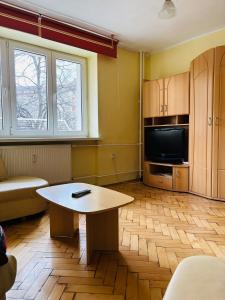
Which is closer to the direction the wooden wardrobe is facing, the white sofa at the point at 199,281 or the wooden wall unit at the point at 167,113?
the white sofa

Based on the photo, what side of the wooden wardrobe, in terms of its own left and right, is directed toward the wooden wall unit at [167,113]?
right

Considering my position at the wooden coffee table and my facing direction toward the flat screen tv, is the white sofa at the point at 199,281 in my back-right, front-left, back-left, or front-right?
back-right

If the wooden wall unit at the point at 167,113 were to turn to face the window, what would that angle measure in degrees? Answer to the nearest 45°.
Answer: approximately 45° to its right

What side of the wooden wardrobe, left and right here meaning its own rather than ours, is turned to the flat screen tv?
right

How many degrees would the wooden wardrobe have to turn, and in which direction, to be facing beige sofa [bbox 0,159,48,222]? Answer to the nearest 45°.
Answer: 0° — it already faces it

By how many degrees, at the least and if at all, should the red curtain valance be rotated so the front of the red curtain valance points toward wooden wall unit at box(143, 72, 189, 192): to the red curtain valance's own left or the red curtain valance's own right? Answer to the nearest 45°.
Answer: approximately 45° to the red curtain valance's own left
